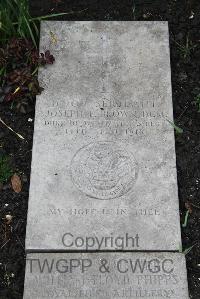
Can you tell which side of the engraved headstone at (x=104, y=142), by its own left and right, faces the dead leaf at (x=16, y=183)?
right

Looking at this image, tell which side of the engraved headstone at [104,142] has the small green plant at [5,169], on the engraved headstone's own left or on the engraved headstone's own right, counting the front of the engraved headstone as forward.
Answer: on the engraved headstone's own right

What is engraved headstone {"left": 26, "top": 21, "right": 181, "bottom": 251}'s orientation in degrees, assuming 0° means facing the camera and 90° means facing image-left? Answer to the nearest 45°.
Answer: approximately 0°
